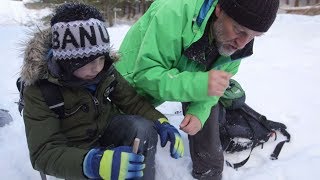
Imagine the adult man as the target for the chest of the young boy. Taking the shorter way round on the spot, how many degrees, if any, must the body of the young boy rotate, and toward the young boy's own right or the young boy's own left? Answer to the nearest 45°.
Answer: approximately 90° to the young boy's own left

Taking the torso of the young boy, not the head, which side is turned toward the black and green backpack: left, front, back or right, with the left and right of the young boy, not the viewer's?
left

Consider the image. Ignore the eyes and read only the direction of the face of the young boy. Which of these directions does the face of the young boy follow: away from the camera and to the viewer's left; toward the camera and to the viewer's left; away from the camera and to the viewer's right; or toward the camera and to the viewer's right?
toward the camera and to the viewer's right
